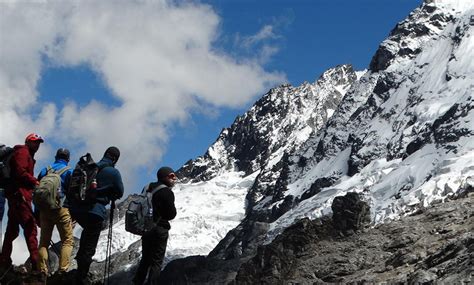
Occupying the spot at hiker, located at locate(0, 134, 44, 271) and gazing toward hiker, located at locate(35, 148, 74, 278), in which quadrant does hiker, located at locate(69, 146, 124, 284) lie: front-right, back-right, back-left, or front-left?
front-right

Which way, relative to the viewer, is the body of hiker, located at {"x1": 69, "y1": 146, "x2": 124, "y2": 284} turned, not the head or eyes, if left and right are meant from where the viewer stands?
facing to the right of the viewer

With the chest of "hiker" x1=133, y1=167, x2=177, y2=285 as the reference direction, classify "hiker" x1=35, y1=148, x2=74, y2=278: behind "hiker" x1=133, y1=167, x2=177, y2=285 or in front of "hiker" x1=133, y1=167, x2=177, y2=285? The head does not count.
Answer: behind

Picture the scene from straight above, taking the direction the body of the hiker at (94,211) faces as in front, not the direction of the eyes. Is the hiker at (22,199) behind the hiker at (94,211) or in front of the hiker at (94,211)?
behind

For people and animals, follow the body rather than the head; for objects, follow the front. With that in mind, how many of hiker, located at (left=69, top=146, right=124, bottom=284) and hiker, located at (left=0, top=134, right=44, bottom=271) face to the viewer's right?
2

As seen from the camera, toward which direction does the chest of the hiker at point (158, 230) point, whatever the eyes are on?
to the viewer's right

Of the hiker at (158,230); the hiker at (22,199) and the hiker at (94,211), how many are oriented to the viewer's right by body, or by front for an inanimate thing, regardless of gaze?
3

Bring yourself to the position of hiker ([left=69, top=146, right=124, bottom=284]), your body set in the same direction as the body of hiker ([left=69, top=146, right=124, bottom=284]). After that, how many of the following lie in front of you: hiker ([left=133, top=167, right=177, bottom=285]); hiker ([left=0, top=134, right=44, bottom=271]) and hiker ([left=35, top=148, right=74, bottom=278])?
1

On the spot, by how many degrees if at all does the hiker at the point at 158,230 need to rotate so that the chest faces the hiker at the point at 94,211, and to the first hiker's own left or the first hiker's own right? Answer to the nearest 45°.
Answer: approximately 180°

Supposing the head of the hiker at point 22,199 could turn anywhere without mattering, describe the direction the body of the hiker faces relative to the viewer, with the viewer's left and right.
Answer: facing to the right of the viewer

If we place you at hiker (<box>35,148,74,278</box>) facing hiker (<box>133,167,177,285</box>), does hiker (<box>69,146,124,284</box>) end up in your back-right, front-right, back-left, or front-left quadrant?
front-right

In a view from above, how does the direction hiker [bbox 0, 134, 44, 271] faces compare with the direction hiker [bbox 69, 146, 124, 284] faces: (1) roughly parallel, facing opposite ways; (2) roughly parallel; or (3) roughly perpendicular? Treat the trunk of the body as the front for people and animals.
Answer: roughly parallel
